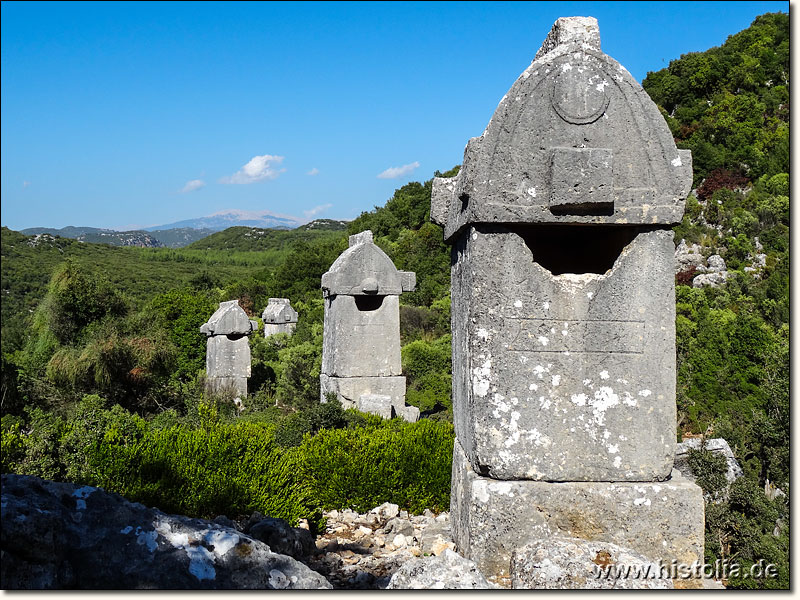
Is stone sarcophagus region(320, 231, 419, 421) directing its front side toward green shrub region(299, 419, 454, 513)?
yes

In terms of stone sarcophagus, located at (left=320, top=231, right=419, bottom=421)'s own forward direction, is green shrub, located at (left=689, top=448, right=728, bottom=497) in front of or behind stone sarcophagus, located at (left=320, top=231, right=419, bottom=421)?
in front

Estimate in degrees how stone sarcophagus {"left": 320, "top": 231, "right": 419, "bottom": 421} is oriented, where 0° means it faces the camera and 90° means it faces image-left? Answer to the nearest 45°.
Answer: approximately 0°

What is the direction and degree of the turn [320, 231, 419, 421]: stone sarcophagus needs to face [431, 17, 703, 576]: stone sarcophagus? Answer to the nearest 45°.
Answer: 0° — it already faces it

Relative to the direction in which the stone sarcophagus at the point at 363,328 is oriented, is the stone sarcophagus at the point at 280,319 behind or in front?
behind

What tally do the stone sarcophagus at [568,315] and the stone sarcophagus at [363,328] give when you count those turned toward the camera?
2

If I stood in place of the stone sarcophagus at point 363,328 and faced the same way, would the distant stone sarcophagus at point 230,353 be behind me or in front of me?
behind

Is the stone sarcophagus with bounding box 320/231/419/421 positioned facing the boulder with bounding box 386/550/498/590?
yes

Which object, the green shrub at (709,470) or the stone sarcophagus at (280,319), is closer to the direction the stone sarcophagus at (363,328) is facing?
the green shrub

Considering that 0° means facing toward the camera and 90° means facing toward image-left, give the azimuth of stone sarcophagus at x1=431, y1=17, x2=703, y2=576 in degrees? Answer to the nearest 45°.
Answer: approximately 0°

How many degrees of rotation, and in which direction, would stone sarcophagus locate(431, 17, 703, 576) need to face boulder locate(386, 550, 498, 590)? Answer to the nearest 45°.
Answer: approximately 45° to its right

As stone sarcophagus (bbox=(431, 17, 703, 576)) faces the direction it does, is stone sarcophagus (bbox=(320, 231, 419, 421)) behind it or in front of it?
behind

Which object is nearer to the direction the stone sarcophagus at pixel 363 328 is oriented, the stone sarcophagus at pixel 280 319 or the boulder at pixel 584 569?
the boulder
